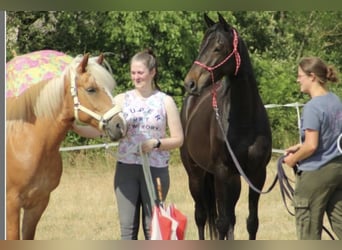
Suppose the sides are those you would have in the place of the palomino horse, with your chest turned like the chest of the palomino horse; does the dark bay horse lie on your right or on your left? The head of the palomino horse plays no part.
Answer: on your left

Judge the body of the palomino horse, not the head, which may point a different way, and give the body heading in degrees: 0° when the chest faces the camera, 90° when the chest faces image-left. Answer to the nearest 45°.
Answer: approximately 315°
